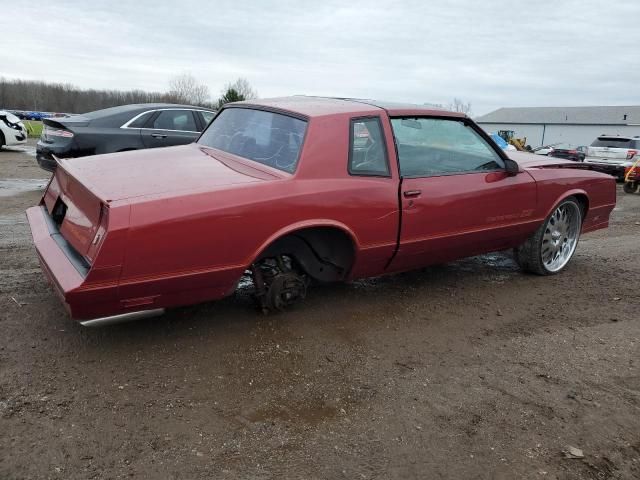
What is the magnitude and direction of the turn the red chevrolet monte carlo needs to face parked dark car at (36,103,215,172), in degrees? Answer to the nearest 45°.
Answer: approximately 90° to its left

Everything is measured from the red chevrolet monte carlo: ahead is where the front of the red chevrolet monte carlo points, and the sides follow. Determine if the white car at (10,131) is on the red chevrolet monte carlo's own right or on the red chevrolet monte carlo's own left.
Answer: on the red chevrolet monte carlo's own left

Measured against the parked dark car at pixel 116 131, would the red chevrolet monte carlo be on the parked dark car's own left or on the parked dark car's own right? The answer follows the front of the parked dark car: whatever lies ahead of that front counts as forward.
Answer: on the parked dark car's own right

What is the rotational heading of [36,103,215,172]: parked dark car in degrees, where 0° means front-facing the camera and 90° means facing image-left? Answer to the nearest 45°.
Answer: approximately 225°

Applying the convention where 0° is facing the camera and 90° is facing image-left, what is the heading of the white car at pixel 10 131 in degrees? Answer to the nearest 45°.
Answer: approximately 315°

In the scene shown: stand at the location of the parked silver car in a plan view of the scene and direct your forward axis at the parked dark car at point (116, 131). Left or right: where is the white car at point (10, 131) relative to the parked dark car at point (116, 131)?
right

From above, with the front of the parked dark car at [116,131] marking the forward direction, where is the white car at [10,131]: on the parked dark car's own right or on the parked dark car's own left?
on the parked dark car's own left

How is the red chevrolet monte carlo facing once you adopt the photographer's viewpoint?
facing away from the viewer and to the right of the viewer

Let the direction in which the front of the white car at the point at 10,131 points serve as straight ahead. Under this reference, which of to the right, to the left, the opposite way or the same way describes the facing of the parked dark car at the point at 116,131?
to the left

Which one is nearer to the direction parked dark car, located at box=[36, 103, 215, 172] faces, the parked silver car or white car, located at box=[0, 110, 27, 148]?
the parked silver car

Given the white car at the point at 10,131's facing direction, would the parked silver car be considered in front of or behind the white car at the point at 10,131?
in front

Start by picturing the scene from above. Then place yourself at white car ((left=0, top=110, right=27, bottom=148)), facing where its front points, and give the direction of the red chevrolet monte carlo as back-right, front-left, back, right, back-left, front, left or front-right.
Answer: front-right
